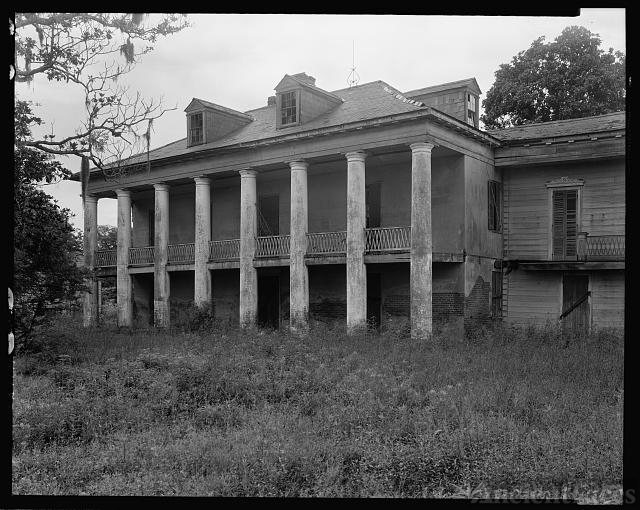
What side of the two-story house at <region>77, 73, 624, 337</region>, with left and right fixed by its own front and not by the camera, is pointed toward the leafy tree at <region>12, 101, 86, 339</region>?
front

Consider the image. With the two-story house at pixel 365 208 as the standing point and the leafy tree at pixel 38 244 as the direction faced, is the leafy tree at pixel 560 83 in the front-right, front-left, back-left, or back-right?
back-right

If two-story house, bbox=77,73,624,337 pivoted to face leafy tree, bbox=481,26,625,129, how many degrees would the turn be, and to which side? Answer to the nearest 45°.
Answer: approximately 180°
